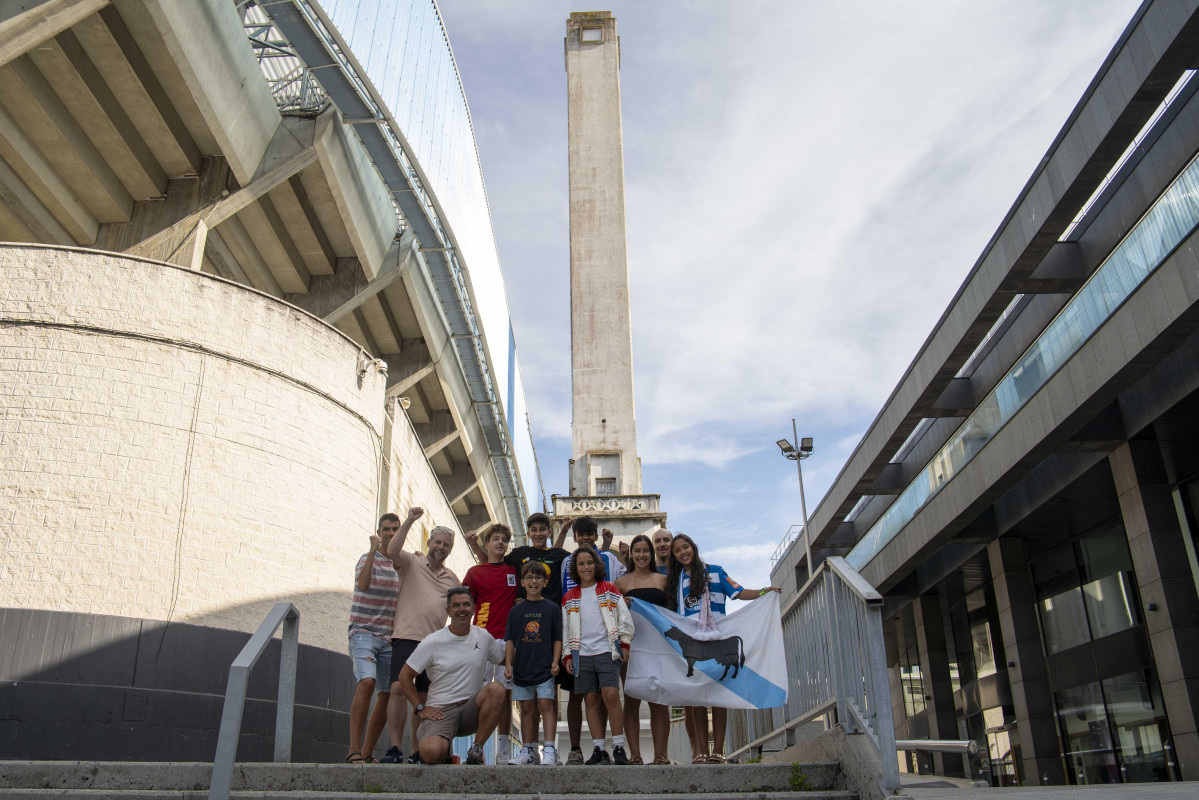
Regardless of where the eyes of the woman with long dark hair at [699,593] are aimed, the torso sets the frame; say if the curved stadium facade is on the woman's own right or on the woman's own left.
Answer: on the woman's own right

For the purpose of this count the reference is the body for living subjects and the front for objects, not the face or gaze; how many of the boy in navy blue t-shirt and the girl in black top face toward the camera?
2

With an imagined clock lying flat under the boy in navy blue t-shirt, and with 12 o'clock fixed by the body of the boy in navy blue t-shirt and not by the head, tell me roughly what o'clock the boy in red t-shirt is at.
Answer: The boy in red t-shirt is roughly at 5 o'clock from the boy in navy blue t-shirt.

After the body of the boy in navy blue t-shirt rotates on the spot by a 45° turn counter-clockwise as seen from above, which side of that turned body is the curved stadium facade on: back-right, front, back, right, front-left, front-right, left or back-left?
back

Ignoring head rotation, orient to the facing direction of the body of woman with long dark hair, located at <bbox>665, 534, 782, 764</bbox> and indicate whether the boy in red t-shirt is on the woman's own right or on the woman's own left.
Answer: on the woman's own right

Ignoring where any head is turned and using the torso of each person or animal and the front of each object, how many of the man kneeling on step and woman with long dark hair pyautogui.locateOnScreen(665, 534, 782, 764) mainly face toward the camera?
2
